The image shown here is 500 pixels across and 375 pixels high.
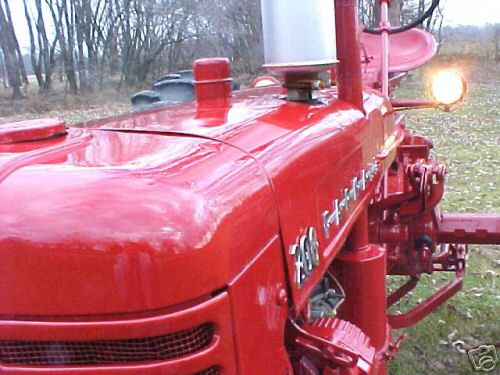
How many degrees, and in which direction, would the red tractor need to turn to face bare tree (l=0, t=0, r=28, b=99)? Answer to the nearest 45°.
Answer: approximately 135° to its right

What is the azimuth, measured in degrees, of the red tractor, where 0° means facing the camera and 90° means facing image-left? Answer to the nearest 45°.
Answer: approximately 45°
